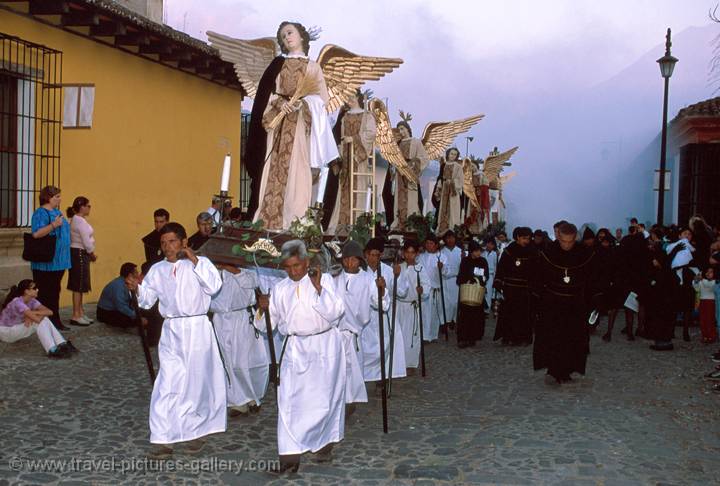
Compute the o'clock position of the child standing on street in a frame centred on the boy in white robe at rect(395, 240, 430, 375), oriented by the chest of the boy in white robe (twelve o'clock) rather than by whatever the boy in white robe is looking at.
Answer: The child standing on street is roughly at 8 o'clock from the boy in white robe.

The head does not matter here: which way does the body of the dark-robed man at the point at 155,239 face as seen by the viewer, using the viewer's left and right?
facing the viewer and to the right of the viewer

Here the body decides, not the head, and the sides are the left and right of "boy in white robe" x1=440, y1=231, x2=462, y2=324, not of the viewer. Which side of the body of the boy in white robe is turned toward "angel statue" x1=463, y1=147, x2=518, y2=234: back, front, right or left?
back

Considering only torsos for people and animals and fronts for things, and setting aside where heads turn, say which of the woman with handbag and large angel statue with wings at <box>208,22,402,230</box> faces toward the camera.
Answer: the large angel statue with wings

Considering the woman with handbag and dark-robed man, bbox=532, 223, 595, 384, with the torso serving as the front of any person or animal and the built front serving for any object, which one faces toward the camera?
the dark-robed man

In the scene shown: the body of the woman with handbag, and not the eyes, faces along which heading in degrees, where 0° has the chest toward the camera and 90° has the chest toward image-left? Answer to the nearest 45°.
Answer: approximately 270°

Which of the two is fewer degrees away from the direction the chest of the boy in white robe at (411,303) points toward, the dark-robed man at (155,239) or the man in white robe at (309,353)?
the man in white robe

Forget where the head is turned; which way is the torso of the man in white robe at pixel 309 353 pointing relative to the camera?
toward the camera

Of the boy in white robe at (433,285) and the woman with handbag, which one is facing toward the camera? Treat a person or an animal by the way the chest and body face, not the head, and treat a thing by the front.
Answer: the boy in white robe

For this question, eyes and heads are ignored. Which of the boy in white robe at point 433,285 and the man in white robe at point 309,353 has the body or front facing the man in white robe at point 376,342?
the boy in white robe at point 433,285

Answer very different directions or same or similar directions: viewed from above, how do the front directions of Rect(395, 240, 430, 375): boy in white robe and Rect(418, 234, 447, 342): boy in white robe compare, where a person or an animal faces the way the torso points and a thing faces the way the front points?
same or similar directions

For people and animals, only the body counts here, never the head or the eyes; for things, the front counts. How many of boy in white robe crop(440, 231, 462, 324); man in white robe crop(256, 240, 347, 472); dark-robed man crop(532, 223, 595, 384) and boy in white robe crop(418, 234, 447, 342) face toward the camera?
4

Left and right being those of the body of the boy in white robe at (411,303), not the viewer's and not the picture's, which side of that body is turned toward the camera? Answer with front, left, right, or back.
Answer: front

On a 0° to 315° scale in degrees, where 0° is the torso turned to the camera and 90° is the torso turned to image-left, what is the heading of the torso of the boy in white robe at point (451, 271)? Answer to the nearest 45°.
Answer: approximately 0°

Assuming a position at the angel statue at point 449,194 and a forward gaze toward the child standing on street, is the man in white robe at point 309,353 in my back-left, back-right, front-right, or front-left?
front-right

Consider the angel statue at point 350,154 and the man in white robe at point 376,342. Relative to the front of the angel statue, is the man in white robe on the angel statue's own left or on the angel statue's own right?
on the angel statue's own left

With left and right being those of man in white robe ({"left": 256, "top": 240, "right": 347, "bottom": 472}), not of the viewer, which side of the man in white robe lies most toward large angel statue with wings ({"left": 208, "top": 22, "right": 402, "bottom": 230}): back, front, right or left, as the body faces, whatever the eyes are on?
back
